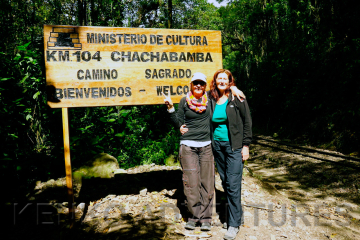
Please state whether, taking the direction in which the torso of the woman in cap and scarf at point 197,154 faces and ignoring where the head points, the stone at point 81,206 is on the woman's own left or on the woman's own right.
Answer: on the woman's own right

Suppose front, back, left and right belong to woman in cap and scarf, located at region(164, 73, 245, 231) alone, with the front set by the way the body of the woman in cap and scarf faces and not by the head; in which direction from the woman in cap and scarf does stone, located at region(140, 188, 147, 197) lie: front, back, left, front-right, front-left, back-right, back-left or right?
back-right
